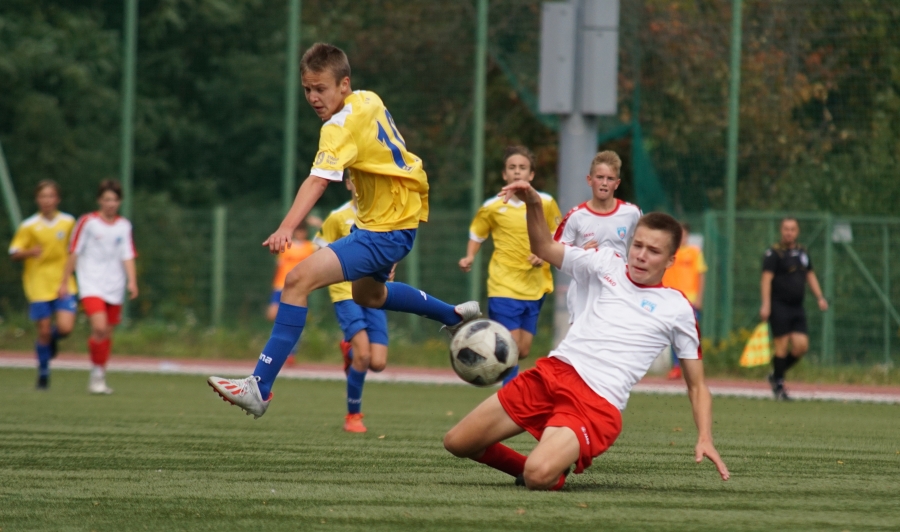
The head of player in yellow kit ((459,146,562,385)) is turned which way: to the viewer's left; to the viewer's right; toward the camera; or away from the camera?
toward the camera

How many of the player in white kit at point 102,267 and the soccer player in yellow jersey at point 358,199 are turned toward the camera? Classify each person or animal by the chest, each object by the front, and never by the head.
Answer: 1

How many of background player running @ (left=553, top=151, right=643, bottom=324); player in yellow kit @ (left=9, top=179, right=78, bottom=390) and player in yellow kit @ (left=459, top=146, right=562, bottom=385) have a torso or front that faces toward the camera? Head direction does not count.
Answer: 3

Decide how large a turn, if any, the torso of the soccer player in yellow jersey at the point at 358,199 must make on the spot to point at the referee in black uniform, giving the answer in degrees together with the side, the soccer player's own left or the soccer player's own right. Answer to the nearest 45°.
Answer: approximately 135° to the soccer player's own right

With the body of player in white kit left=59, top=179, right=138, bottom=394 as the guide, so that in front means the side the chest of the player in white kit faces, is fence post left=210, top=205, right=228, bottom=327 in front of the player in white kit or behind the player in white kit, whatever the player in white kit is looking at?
behind

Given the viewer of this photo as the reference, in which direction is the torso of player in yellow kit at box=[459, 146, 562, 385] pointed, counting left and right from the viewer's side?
facing the viewer

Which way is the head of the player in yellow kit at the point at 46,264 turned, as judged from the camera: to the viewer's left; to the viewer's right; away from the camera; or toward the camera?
toward the camera

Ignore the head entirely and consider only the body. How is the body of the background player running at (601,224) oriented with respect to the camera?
toward the camera

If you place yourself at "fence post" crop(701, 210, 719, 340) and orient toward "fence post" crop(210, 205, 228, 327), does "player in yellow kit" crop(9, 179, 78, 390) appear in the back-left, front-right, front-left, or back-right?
front-left

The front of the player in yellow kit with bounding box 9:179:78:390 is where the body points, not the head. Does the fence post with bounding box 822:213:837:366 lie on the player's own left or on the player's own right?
on the player's own left

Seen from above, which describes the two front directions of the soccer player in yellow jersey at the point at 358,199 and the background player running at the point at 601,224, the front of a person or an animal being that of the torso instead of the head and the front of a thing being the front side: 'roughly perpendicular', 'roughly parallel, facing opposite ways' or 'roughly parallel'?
roughly perpendicular

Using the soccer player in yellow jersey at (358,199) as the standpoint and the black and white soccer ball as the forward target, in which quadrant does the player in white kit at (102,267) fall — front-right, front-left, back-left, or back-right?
back-left

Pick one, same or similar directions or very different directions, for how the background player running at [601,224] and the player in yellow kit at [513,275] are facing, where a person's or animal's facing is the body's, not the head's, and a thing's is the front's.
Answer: same or similar directions

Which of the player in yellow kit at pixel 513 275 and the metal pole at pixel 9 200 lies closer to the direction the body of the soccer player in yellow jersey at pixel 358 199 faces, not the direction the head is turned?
the metal pole

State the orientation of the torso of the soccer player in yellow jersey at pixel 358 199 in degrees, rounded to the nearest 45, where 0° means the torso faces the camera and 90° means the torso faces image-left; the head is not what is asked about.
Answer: approximately 90°

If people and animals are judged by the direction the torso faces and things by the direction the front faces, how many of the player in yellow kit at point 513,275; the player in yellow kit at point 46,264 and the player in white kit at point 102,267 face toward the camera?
3

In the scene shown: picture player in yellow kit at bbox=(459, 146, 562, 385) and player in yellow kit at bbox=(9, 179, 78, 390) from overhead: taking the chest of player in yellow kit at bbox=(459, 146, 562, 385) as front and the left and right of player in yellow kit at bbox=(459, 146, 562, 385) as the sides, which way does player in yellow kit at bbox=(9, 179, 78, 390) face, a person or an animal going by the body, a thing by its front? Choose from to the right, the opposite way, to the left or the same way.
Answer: the same way

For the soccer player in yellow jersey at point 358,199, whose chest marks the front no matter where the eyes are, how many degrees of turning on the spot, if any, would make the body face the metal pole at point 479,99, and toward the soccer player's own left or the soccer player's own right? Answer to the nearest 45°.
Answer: approximately 90° to the soccer player's own right
